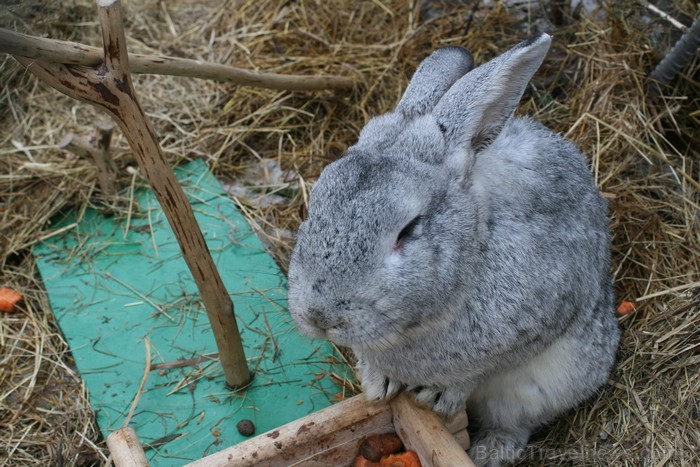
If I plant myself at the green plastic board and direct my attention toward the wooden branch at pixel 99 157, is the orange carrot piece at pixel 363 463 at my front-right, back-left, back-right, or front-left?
back-right

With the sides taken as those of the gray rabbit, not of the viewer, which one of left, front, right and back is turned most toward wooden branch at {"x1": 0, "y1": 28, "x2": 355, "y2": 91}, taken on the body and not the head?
right

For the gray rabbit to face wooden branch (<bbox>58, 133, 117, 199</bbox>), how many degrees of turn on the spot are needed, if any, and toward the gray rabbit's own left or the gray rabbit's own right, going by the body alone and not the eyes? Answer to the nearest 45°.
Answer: approximately 90° to the gray rabbit's own right

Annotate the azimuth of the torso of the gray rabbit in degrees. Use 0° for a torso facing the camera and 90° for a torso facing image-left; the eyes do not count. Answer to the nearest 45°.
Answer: approximately 45°

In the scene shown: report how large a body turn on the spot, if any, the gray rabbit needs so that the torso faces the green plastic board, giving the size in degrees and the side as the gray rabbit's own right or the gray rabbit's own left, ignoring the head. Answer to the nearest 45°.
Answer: approximately 90° to the gray rabbit's own right

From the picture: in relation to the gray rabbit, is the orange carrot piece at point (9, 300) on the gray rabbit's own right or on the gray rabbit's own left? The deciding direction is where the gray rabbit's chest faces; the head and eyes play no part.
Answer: on the gray rabbit's own right

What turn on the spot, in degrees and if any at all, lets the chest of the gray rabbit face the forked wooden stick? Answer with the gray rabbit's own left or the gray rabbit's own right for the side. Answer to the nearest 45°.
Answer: approximately 45° to the gray rabbit's own right

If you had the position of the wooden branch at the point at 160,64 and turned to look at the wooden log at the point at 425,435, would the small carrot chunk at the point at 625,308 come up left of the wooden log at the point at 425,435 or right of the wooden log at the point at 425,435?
left

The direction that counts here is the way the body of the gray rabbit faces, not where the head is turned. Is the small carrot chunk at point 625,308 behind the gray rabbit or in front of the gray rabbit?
behind

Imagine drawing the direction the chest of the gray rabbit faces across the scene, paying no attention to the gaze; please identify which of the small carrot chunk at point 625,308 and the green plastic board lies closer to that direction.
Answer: the green plastic board
